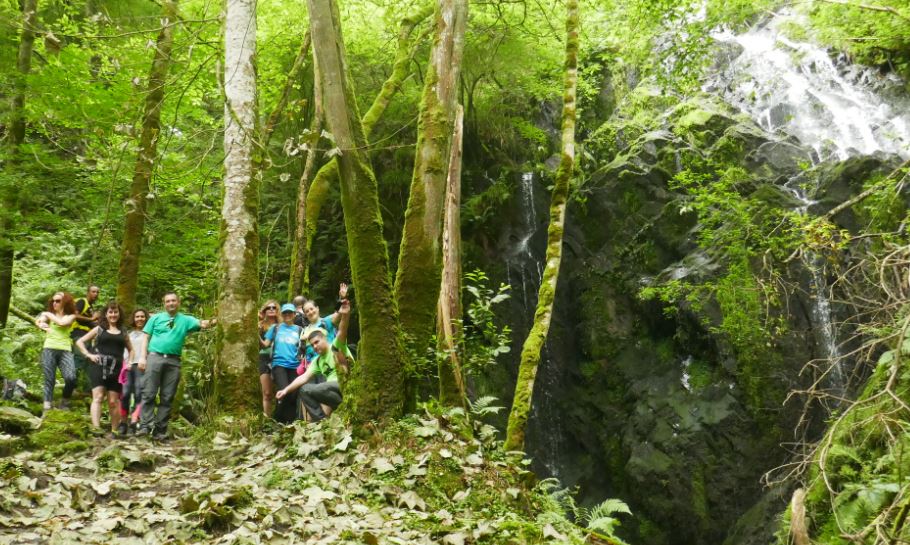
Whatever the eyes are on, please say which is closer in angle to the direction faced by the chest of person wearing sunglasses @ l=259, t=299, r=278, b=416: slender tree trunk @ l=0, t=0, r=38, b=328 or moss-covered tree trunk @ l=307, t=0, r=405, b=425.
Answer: the moss-covered tree trunk

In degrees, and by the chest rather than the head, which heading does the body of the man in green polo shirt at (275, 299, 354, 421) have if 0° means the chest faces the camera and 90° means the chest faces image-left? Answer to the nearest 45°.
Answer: approximately 45°

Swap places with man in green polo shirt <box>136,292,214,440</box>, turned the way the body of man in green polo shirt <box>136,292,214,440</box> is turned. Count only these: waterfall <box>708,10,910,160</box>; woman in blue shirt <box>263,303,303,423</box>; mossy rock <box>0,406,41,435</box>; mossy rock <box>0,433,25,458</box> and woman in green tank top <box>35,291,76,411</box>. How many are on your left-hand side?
2

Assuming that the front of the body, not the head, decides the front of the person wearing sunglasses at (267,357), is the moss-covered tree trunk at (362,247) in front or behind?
in front

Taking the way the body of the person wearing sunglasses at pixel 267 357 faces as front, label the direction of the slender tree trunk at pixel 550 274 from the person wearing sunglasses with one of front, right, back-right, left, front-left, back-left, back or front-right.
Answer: front-left

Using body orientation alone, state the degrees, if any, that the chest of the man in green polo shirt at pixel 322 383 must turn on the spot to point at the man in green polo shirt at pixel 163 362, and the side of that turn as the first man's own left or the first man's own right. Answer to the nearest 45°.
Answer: approximately 90° to the first man's own right

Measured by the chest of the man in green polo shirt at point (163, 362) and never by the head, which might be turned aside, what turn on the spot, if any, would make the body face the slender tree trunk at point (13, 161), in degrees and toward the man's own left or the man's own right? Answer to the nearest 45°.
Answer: approximately 135° to the man's own right

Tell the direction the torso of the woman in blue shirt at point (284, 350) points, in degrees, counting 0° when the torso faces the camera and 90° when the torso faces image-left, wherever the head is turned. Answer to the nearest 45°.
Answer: approximately 0°

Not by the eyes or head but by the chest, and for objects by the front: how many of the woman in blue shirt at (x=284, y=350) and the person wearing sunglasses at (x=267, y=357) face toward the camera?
2

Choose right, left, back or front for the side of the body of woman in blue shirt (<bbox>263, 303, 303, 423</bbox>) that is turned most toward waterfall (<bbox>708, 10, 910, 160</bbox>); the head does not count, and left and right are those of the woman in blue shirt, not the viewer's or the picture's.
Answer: left

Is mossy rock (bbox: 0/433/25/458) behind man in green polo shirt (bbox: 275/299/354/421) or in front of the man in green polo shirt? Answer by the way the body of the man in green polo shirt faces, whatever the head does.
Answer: in front
